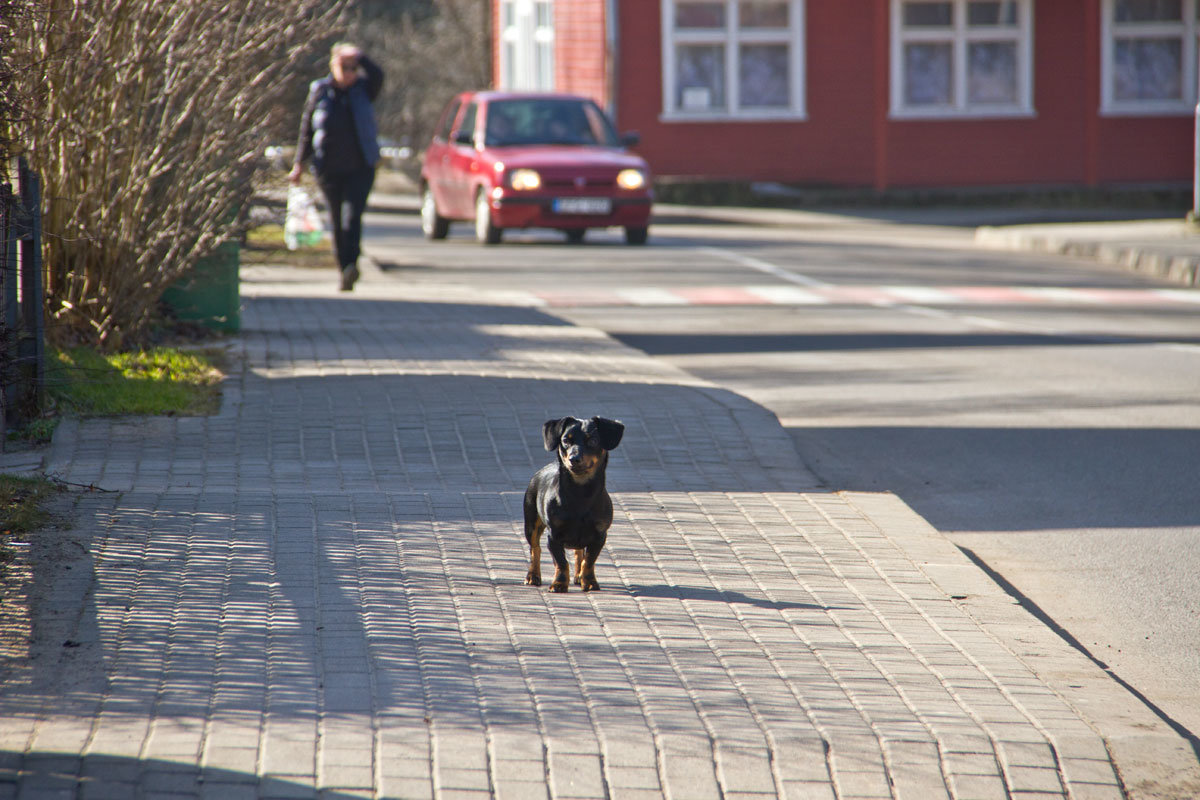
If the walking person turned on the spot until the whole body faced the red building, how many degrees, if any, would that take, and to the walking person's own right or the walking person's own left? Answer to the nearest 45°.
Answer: approximately 135° to the walking person's own left

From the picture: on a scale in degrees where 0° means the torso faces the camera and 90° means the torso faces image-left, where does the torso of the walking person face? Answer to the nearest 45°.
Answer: approximately 0°

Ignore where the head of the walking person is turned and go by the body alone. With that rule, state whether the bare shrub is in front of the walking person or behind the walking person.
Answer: in front

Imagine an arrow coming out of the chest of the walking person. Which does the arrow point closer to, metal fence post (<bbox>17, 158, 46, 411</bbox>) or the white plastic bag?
the metal fence post

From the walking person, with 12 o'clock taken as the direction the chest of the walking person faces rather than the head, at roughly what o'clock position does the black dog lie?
The black dog is roughly at 12 o'clock from the walking person.

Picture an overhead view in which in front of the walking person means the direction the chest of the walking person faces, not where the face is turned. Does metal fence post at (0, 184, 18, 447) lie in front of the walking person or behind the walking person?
in front

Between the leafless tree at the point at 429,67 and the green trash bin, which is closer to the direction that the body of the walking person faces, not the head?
the green trash bin

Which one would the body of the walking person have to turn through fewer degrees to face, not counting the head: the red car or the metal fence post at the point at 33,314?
the metal fence post
